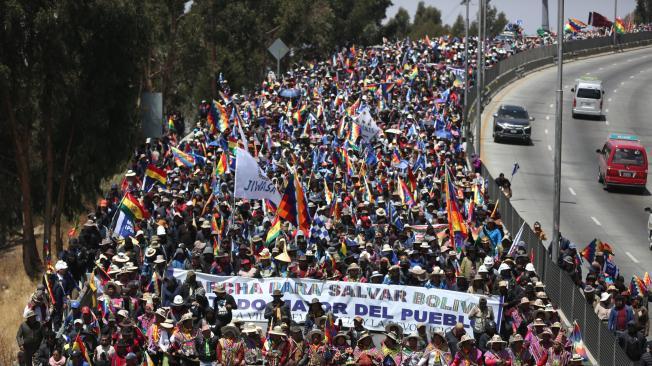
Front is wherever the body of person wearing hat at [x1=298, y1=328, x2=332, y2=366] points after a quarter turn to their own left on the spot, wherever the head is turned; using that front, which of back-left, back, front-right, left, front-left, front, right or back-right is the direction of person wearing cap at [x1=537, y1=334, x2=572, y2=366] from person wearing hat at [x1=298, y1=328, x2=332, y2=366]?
front

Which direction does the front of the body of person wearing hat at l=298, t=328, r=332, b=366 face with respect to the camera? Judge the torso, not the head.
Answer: toward the camera

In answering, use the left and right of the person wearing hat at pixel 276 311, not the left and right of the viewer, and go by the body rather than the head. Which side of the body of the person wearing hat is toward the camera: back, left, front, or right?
front

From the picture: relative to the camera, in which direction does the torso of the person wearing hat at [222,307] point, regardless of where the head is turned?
toward the camera

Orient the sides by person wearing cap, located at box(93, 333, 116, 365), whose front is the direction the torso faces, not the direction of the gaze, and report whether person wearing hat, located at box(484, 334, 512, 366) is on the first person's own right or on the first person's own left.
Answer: on the first person's own left

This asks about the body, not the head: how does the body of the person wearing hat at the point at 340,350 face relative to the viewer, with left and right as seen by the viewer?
facing the viewer

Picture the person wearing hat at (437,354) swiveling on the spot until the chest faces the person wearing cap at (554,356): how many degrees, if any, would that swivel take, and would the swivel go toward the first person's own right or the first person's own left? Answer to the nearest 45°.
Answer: approximately 90° to the first person's own left

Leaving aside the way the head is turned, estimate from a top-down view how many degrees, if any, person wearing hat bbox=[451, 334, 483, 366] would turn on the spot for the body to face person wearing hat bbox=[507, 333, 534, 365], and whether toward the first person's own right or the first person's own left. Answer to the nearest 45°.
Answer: approximately 135° to the first person's own left

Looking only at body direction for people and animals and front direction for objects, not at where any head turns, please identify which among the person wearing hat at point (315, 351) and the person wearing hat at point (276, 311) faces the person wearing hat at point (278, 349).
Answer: the person wearing hat at point (276, 311)

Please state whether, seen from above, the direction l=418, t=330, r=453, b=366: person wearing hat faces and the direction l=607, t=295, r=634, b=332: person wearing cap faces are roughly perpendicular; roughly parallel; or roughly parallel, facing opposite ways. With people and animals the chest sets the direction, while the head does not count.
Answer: roughly parallel

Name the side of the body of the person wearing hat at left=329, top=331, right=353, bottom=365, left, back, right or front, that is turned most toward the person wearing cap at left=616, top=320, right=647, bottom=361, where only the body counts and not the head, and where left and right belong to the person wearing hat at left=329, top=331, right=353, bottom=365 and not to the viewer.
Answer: left
